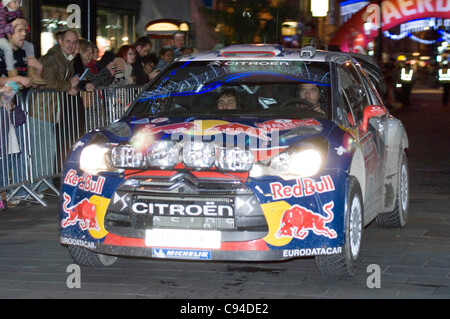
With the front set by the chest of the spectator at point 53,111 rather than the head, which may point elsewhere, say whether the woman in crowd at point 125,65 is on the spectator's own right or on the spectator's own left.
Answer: on the spectator's own left

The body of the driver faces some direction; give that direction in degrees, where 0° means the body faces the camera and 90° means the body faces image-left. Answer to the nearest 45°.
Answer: approximately 0°

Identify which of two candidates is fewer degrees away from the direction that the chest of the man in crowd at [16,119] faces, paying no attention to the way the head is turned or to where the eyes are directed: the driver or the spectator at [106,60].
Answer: the driver

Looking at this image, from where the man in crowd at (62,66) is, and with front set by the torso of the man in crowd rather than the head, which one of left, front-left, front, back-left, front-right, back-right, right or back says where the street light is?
left

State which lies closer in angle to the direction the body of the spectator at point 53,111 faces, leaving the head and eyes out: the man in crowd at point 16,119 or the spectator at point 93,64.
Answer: the man in crowd

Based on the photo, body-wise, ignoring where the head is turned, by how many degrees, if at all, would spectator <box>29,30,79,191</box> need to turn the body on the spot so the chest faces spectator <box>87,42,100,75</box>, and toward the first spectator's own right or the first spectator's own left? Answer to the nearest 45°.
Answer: approximately 135° to the first spectator's own left

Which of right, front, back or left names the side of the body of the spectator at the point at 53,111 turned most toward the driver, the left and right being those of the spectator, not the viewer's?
front

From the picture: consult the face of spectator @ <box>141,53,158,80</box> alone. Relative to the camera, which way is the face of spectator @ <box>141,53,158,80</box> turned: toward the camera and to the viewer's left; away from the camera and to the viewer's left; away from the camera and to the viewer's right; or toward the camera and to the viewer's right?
toward the camera and to the viewer's right

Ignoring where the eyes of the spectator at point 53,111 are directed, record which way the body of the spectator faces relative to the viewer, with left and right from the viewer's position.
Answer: facing the viewer and to the right of the viewer

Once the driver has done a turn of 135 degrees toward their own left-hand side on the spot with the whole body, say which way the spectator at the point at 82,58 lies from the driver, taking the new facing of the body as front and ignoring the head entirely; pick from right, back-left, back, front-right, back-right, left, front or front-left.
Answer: left

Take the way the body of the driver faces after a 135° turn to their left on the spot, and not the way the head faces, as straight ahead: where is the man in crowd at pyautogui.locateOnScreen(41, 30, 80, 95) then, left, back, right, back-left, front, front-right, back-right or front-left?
left
